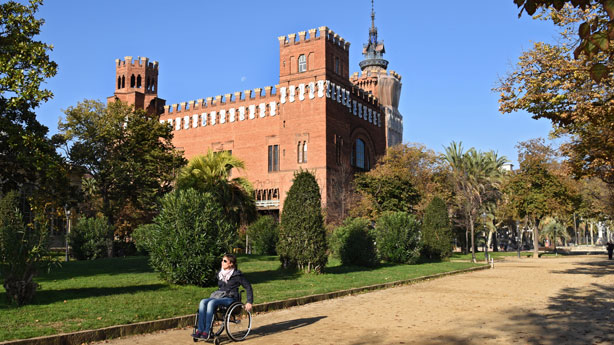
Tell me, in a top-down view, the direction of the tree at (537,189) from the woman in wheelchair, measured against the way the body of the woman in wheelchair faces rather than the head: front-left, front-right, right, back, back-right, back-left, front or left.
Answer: back

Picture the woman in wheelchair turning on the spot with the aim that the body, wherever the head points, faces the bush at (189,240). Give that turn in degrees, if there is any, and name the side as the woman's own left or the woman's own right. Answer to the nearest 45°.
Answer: approximately 135° to the woman's own right

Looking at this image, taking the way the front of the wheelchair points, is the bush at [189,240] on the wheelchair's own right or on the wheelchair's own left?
on the wheelchair's own right

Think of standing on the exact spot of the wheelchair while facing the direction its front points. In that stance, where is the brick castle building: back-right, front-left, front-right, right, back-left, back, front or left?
back-right

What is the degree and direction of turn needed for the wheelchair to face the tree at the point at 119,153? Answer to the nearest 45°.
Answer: approximately 135° to its right

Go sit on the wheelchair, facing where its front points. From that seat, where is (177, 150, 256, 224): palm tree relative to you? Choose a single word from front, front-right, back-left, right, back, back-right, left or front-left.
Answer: back-right

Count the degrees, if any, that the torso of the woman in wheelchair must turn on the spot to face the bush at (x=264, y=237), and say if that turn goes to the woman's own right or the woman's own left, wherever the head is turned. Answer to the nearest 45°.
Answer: approximately 135° to the woman's own right

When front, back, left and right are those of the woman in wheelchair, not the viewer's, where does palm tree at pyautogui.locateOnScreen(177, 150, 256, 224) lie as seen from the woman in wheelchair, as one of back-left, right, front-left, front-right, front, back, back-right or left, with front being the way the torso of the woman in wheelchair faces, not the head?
back-right

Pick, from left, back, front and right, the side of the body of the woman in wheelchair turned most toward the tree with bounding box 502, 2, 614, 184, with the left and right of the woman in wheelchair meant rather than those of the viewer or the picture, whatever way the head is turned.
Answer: back

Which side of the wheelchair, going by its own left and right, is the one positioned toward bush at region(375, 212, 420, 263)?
back

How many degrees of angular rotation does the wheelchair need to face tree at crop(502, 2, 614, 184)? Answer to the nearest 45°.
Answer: approximately 180°

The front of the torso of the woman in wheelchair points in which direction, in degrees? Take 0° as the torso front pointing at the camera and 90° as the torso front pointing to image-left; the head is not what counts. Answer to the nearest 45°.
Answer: approximately 45°
